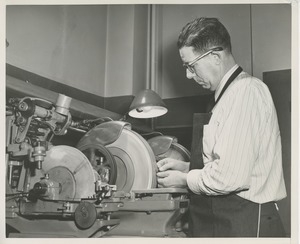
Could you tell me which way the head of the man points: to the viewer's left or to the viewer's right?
to the viewer's left

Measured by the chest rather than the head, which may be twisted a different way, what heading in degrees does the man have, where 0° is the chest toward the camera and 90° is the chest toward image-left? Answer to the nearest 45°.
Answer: approximately 90°
